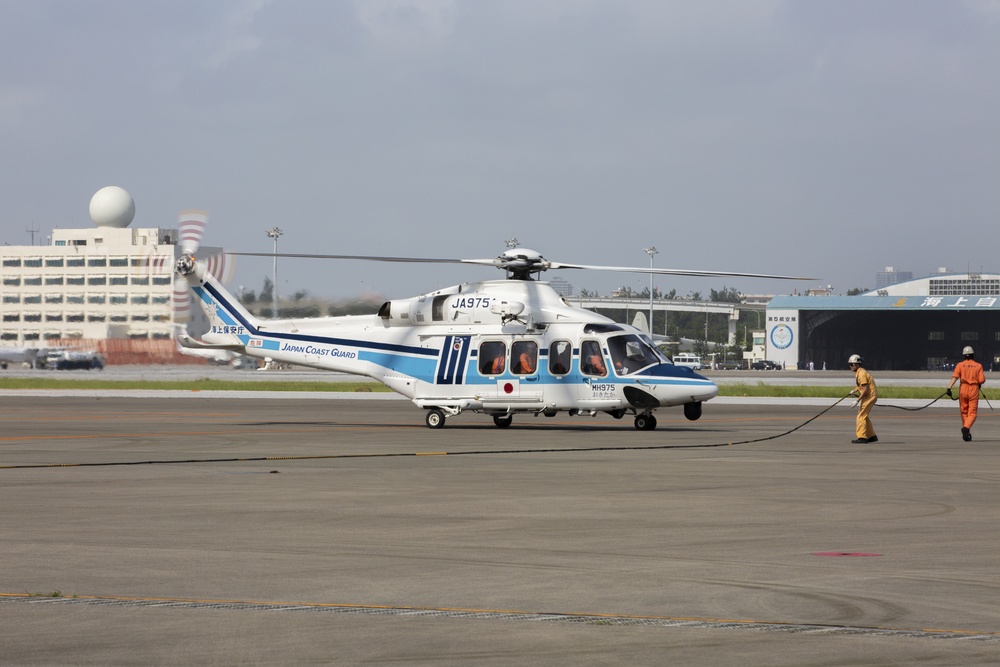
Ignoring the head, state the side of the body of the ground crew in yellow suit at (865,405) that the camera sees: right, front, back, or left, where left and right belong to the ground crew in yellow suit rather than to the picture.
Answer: left

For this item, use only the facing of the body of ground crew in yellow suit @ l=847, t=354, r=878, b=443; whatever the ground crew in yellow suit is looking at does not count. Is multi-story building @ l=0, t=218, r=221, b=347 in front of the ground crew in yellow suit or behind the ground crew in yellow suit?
in front

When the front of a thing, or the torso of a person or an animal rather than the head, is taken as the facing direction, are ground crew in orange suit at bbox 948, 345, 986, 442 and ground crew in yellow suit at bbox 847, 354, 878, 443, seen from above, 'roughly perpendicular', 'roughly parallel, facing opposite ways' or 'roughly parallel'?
roughly perpendicular

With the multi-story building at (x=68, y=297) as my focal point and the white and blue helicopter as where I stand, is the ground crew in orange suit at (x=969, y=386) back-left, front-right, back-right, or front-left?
back-right

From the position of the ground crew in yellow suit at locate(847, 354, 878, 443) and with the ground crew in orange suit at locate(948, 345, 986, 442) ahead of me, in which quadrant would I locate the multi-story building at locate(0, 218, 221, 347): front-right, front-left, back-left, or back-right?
back-left

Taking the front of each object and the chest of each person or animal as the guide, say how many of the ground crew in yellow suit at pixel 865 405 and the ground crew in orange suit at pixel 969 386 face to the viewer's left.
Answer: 1

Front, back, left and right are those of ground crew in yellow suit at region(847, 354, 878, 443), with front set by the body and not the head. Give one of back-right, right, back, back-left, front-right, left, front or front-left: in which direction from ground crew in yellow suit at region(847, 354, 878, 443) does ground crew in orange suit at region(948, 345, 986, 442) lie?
back-right

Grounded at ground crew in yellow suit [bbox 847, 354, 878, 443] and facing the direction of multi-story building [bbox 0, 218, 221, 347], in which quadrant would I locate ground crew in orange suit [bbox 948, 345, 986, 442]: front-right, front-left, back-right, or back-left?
back-right
